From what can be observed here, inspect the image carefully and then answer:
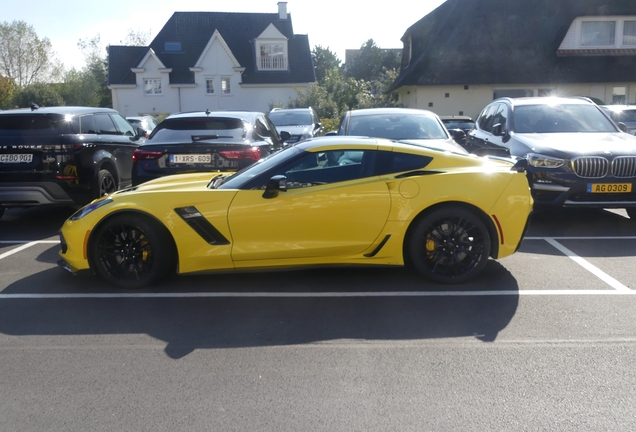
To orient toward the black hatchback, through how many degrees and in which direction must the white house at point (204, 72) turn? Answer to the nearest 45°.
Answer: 0° — it already faces it

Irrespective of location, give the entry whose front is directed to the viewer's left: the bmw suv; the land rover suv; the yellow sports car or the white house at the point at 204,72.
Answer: the yellow sports car

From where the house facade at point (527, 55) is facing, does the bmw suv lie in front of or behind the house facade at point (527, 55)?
in front

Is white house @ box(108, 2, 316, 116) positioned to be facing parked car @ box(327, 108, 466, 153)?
yes

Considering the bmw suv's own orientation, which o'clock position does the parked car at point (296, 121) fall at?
The parked car is roughly at 6 o'clock from the bmw suv.

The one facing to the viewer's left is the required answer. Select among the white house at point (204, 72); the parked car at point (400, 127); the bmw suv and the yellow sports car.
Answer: the yellow sports car

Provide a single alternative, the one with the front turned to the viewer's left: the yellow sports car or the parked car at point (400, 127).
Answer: the yellow sports car

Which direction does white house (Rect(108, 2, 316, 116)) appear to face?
toward the camera

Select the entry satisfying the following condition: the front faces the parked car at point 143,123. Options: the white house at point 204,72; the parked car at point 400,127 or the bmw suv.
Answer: the white house

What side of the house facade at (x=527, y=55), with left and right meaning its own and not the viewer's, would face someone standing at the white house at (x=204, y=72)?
right

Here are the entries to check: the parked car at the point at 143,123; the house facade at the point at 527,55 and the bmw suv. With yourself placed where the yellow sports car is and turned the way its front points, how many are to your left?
0

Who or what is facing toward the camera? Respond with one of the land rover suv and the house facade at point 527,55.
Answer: the house facade

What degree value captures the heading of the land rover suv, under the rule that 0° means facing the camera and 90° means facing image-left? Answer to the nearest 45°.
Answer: approximately 225°

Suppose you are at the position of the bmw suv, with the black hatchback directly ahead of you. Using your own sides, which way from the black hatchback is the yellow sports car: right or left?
left

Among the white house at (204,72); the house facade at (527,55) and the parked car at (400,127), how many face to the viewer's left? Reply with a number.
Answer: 0

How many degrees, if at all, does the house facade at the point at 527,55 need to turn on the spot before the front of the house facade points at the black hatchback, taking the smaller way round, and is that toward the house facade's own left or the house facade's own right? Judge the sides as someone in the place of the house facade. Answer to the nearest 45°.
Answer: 0° — it already faces it

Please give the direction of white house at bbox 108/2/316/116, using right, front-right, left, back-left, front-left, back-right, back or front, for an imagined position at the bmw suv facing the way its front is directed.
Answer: back

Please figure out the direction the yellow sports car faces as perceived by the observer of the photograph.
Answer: facing to the left of the viewer

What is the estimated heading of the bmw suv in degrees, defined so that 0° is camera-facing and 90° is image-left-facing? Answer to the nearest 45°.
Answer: approximately 315°
